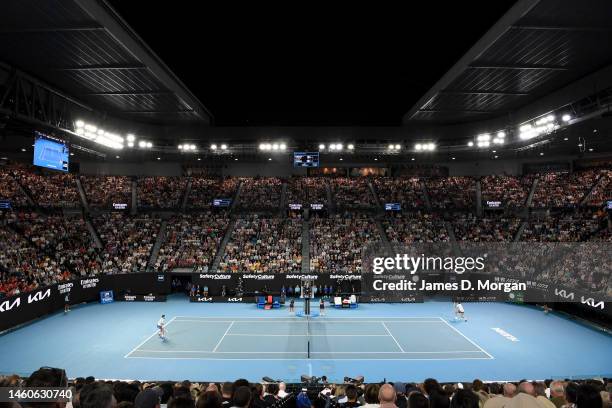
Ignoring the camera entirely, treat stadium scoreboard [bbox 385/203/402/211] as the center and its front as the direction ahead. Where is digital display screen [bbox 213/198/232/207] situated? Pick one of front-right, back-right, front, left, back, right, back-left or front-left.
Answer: right

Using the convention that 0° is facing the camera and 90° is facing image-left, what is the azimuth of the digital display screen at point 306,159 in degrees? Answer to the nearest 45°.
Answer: approximately 0°

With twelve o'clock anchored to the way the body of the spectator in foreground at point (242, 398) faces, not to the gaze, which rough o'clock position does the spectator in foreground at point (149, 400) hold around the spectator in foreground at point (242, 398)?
the spectator in foreground at point (149, 400) is roughly at 9 o'clock from the spectator in foreground at point (242, 398).

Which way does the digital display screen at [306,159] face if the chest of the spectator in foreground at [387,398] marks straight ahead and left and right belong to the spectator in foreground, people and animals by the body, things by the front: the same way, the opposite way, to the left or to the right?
the opposite way

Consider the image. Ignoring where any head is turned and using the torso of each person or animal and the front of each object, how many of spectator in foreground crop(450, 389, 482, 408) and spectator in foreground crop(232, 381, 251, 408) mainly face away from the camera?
2

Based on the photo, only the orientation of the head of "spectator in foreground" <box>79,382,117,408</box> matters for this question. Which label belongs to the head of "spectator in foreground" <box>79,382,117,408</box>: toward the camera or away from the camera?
away from the camera

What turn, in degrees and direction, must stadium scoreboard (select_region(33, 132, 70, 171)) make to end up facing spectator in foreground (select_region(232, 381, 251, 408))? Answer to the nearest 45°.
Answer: approximately 45° to its right

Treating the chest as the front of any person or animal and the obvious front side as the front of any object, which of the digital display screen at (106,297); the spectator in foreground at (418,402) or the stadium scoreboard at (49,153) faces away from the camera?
the spectator in foreground

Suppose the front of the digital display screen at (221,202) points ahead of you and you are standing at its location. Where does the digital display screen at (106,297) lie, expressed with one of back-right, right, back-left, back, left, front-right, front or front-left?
front-right

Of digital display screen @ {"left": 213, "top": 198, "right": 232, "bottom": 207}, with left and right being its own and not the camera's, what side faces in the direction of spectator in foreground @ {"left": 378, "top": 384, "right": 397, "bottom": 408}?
front

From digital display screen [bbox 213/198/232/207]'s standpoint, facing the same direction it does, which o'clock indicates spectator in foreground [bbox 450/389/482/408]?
The spectator in foreground is roughly at 12 o'clock from the digital display screen.

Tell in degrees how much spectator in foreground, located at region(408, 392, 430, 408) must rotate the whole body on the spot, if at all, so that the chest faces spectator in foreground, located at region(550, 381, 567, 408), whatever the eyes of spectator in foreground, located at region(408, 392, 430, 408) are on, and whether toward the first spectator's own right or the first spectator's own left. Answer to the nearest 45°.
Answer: approximately 45° to the first spectator's own right

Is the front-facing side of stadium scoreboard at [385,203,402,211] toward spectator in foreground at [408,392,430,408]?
yes
